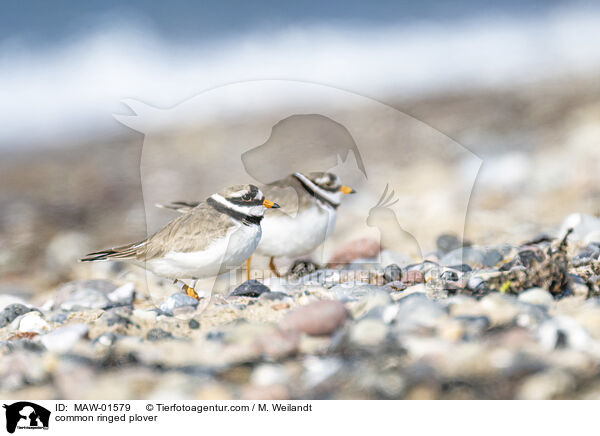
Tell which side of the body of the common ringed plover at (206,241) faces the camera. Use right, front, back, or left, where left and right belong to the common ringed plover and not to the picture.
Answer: right

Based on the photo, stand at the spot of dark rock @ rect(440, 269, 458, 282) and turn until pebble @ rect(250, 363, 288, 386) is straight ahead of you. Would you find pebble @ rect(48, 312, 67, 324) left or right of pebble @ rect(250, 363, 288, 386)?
right

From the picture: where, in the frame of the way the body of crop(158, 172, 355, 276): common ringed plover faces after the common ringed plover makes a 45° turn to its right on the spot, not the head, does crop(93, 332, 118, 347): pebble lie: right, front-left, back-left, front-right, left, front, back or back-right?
right

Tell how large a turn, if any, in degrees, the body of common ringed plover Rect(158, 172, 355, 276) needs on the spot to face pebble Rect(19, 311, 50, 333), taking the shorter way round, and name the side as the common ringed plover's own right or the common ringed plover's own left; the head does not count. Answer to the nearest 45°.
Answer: approximately 180°

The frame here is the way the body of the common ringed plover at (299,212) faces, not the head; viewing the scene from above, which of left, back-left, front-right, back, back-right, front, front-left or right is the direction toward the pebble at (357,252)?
front-left

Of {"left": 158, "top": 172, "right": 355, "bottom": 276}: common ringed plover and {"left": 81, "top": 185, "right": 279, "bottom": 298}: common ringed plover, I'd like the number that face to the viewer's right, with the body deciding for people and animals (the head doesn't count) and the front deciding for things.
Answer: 2

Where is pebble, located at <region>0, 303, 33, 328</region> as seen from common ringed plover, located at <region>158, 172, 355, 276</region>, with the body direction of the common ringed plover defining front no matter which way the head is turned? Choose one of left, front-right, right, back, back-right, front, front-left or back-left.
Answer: back

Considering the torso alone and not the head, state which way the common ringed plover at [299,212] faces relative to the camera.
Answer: to the viewer's right

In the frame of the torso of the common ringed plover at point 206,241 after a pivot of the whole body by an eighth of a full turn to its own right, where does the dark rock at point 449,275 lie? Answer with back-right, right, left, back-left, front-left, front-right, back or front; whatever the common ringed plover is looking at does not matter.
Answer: front-left
